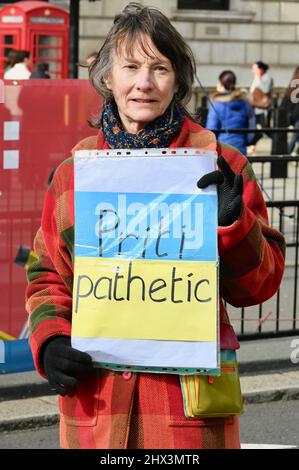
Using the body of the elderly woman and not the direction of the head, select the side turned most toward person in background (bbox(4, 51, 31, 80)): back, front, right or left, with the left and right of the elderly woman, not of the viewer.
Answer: back

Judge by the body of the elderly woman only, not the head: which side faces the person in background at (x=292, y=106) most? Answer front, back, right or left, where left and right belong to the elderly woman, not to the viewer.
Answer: back

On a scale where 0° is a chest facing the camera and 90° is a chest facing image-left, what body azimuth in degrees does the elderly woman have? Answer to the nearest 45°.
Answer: approximately 0°

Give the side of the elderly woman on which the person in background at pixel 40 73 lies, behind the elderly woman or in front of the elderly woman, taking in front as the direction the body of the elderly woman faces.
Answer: behind

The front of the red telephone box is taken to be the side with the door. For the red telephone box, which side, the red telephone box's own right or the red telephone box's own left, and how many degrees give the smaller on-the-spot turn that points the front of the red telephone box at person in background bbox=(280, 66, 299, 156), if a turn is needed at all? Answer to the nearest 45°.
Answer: approximately 90° to the red telephone box's own left
